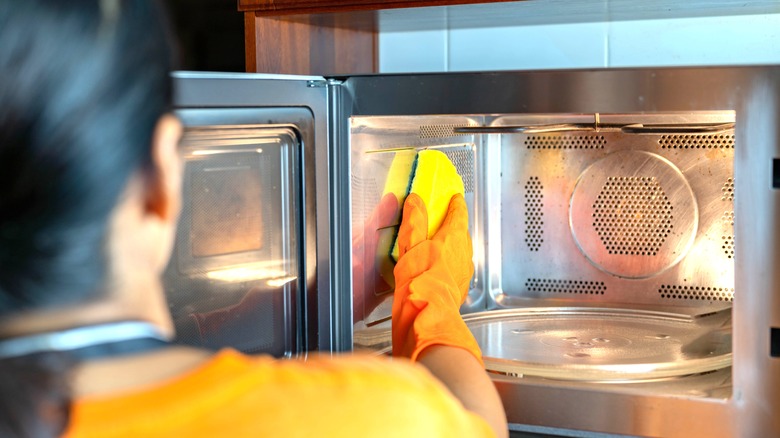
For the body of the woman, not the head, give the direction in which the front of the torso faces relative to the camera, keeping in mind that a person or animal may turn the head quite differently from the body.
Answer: away from the camera

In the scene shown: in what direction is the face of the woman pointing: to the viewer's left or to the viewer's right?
to the viewer's right

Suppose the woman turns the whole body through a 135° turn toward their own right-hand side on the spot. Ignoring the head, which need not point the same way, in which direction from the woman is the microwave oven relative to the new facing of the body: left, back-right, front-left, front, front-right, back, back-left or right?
left

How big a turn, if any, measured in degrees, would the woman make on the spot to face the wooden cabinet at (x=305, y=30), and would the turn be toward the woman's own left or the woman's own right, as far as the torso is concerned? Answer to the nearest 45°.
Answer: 0° — they already face it

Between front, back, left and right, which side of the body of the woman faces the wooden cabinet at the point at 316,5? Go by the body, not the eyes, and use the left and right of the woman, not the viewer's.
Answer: front
